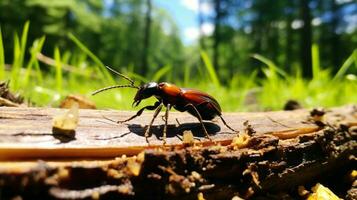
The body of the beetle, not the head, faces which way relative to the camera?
to the viewer's left

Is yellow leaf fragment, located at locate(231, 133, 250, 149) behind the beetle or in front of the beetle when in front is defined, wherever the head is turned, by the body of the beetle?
behind

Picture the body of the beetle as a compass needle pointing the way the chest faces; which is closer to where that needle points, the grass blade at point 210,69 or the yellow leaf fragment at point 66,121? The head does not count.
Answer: the yellow leaf fragment

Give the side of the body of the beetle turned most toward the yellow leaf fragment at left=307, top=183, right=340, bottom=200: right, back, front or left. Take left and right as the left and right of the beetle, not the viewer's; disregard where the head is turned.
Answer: back
